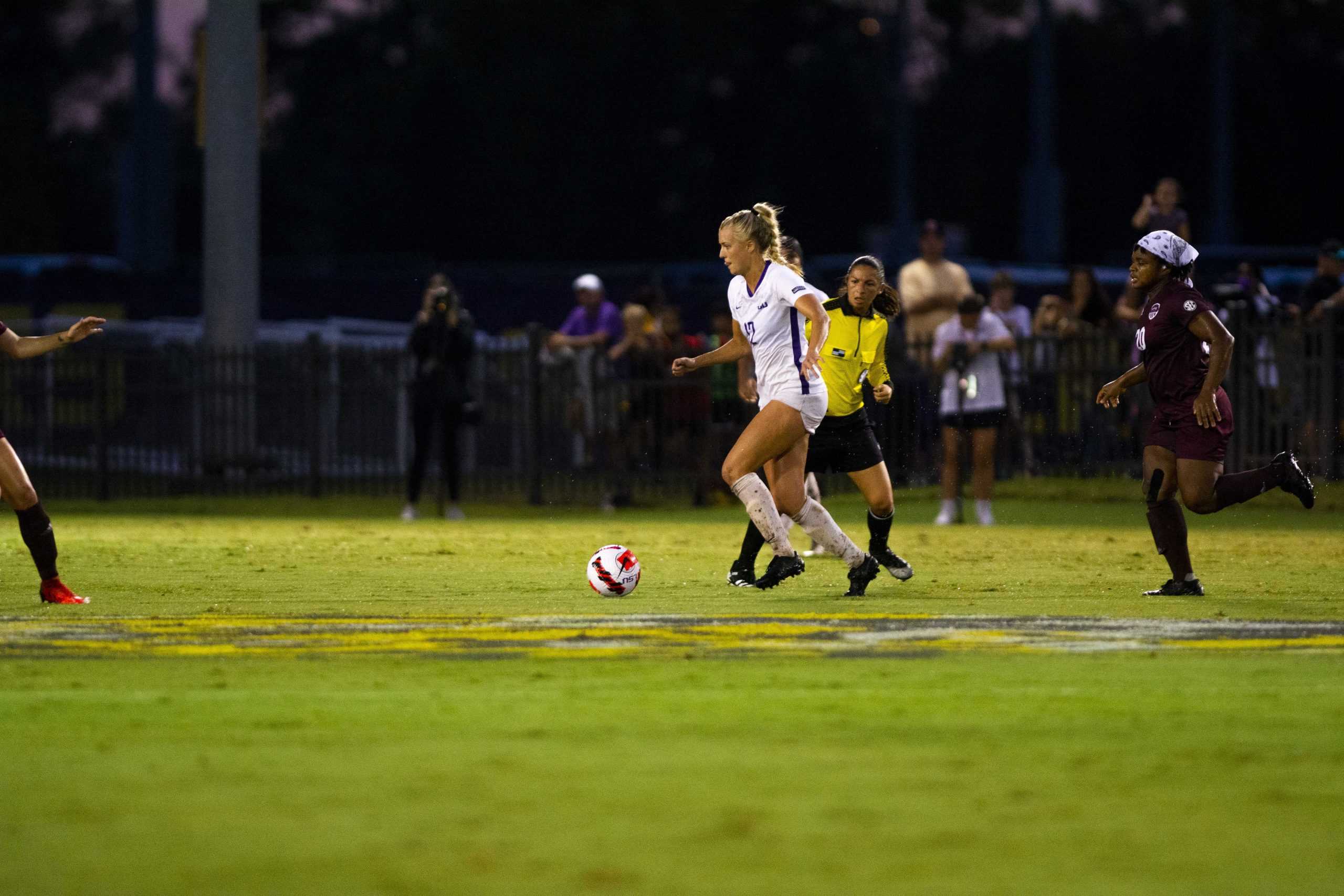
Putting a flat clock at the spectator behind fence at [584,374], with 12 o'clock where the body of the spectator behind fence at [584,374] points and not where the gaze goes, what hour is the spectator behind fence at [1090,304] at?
the spectator behind fence at [1090,304] is roughly at 9 o'clock from the spectator behind fence at [584,374].

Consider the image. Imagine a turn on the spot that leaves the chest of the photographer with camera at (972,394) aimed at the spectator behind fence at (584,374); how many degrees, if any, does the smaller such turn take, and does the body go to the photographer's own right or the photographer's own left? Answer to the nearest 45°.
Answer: approximately 135° to the photographer's own right

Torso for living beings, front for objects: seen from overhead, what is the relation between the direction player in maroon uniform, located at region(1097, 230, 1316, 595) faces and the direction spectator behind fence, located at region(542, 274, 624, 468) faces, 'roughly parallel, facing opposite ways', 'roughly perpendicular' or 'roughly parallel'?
roughly perpendicular

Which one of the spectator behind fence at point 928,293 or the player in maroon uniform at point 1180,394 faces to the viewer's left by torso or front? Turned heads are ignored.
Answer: the player in maroon uniform

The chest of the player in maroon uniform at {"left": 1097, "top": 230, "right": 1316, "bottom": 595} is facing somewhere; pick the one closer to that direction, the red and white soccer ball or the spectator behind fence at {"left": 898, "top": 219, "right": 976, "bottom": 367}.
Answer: the red and white soccer ball

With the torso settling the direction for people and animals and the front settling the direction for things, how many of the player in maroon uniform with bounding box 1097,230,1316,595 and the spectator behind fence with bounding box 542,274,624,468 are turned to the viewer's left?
1

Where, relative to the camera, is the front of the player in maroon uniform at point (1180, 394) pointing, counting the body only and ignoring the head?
to the viewer's left

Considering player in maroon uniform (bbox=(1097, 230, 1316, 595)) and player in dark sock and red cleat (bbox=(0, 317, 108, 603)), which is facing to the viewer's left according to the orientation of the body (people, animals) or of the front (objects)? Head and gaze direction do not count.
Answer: player in maroon uniform (bbox=(1097, 230, 1316, 595))

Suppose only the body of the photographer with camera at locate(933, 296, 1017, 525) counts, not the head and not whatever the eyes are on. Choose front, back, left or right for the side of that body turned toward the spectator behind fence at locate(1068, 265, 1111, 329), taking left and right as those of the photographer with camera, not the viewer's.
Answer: back
